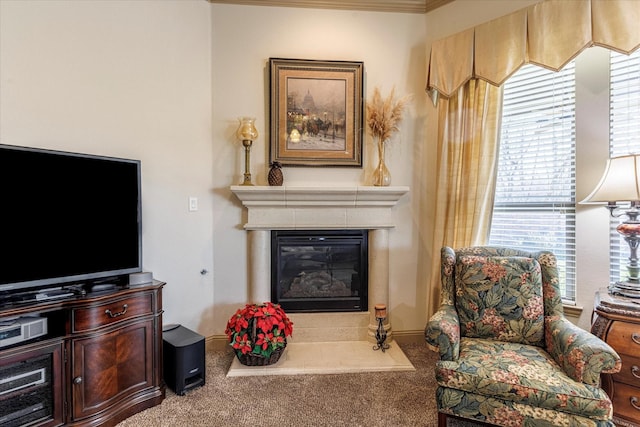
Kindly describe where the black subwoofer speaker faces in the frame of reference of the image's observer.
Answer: facing the viewer and to the right of the viewer

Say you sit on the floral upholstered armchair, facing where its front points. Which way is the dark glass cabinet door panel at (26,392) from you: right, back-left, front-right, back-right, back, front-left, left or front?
front-right

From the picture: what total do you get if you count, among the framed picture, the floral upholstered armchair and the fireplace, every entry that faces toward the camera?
3

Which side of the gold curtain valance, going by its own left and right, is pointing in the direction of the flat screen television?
front

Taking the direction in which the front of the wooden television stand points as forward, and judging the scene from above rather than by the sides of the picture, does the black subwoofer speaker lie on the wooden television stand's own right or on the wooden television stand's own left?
on the wooden television stand's own left

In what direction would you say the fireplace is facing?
toward the camera

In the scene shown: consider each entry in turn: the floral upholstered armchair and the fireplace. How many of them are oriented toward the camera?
2

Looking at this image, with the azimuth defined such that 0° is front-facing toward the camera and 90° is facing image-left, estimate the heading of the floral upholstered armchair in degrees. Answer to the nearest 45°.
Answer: approximately 0°

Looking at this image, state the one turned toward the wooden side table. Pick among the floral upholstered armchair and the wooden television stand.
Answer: the wooden television stand

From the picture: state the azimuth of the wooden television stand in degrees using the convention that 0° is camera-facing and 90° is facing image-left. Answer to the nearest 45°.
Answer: approximately 315°

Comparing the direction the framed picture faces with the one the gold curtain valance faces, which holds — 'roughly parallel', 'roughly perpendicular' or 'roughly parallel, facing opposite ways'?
roughly perpendicular

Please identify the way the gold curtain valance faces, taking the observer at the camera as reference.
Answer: facing the viewer and to the left of the viewer
